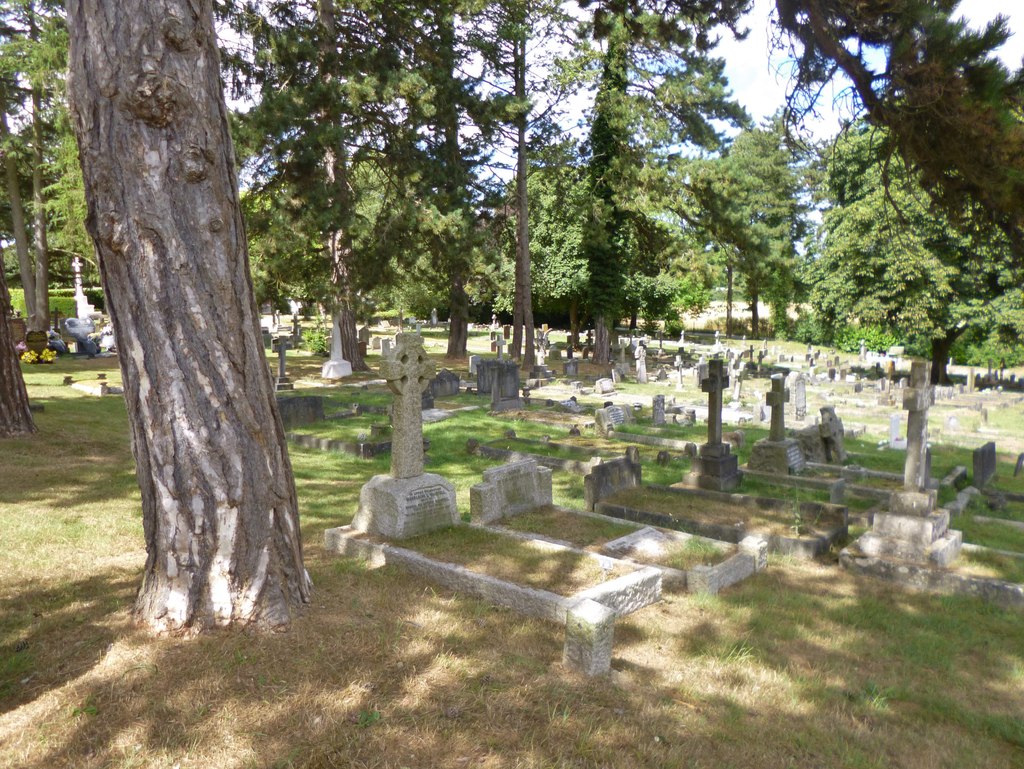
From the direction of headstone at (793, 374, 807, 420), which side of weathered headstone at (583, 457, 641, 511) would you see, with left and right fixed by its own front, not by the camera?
left

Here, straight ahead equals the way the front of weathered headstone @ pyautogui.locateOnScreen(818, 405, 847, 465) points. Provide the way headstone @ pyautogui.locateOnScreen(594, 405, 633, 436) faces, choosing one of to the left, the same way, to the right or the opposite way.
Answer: the same way

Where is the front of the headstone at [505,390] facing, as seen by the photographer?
facing the viewer and to the right of the viewer

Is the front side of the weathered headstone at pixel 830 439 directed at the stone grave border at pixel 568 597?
no

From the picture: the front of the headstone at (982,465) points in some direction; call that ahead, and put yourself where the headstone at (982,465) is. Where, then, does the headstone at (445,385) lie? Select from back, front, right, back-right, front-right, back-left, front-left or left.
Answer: back-right

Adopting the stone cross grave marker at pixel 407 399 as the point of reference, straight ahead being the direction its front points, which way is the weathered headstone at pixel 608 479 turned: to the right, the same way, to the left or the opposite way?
the same way

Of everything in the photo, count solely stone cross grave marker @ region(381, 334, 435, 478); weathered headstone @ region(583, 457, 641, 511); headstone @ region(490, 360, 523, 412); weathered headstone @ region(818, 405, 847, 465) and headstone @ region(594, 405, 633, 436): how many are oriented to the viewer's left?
0

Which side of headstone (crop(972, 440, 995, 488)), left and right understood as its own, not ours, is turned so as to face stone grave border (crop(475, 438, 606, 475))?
right

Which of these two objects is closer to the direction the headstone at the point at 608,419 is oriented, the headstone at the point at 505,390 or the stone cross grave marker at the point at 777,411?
the stone cross grave marker

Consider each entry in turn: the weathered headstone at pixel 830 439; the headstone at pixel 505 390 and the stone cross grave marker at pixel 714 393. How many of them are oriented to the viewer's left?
0

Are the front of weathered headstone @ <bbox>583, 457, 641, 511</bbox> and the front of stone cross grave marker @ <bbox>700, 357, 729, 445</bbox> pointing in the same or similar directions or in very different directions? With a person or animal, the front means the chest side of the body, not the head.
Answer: same or similar directions

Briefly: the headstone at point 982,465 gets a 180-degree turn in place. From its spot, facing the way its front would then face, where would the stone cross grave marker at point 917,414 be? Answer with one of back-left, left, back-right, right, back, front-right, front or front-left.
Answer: back-left

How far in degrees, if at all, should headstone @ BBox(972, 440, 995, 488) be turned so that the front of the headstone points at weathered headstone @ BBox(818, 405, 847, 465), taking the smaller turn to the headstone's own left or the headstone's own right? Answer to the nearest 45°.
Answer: approximately 135° to the headstone's own right

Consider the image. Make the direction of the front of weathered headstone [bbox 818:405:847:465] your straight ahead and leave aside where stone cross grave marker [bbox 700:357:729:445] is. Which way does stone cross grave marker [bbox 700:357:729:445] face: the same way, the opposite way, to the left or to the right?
the same way

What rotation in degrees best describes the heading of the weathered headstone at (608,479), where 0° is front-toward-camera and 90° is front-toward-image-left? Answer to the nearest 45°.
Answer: approximately 315°

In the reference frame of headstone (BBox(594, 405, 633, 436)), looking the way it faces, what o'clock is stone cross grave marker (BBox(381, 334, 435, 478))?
The stone cross grave marker is roughly at 2 o'clock from the headstone.

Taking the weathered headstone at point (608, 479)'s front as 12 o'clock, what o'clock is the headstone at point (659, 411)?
The headstone is roughly at 8 o'clock from the weathered headstone.

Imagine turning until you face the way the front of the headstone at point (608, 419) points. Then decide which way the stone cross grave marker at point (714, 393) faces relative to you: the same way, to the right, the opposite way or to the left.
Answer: the same way

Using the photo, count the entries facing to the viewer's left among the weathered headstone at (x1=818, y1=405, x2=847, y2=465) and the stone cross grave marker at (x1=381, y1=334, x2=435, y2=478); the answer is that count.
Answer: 0
